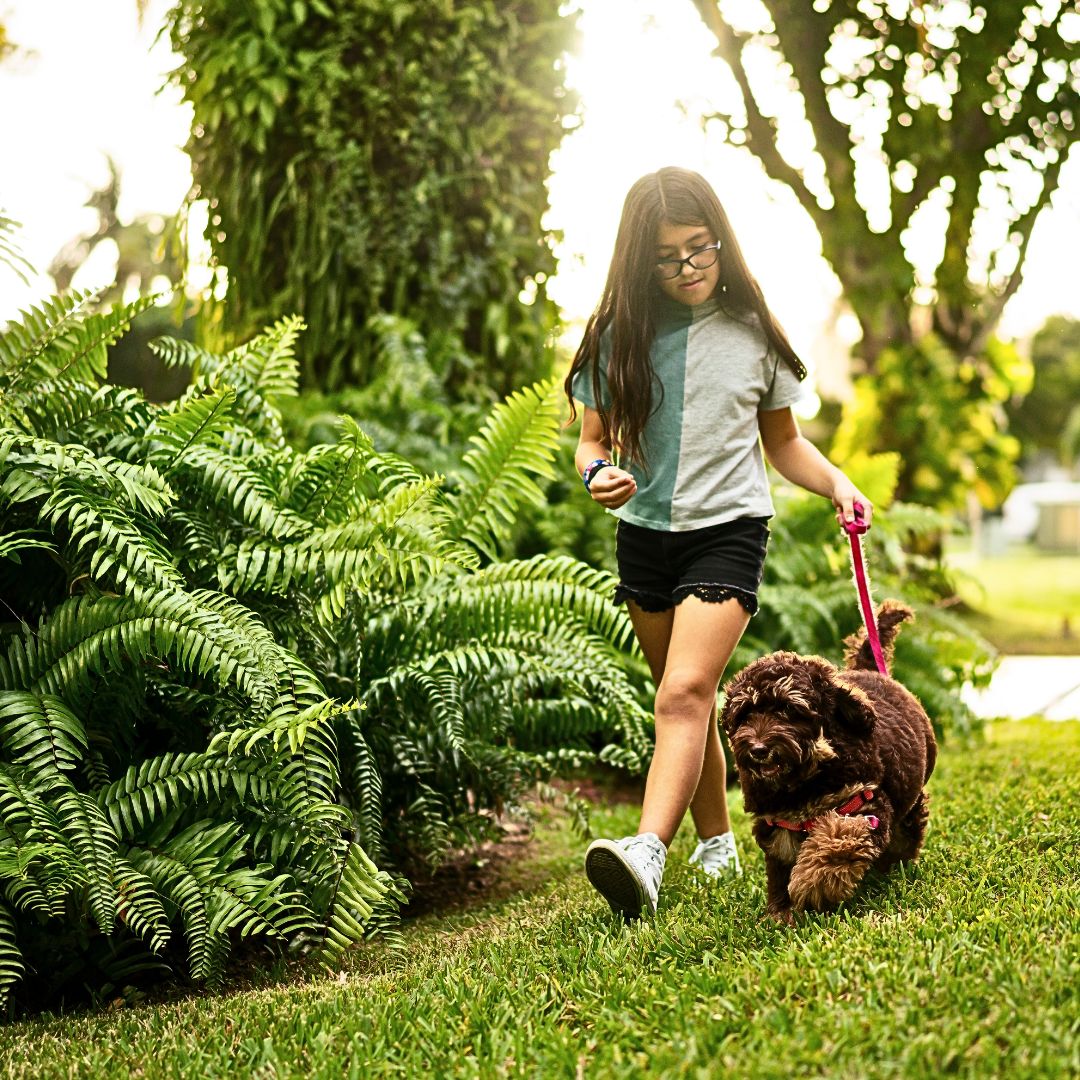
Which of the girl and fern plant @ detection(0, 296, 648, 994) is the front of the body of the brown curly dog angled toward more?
the fern plant

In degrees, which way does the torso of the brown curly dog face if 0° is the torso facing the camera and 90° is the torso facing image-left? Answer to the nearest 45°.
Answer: approximately 45°

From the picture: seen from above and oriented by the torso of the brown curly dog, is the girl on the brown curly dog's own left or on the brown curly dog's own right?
on the brown curly dog's own right

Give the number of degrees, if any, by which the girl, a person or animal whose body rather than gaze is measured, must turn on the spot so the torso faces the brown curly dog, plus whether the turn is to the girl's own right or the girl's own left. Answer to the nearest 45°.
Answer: approximately 45° to the girl's own left

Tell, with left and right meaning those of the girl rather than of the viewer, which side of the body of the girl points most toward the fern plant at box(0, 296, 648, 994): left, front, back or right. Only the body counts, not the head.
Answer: right

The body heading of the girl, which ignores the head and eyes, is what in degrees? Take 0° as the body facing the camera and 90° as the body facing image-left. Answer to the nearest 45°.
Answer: approximately 0°
